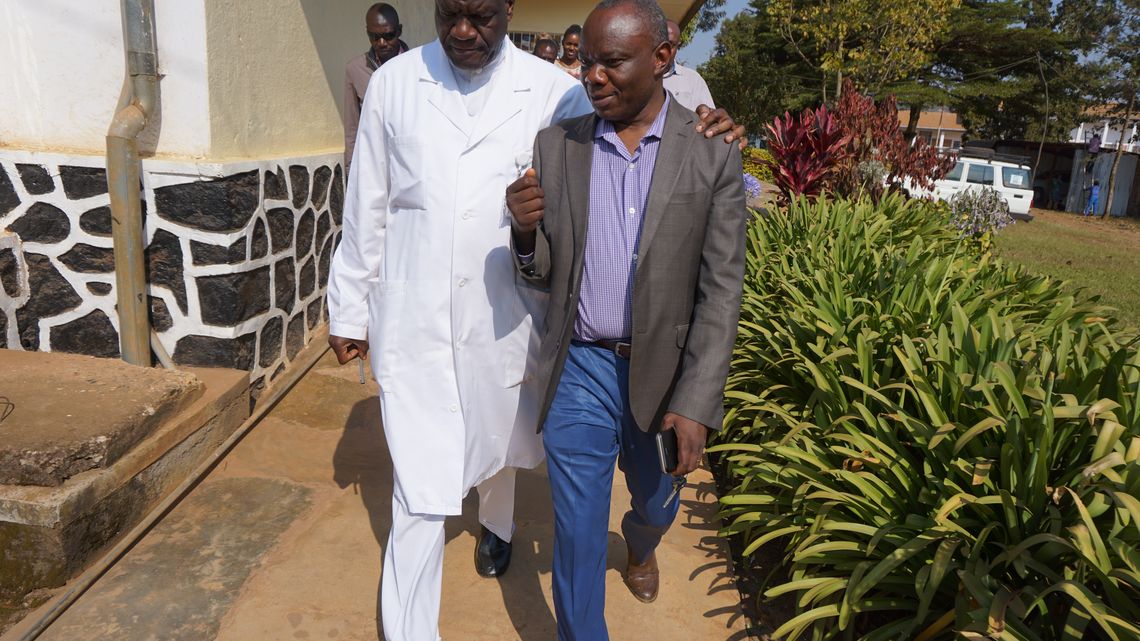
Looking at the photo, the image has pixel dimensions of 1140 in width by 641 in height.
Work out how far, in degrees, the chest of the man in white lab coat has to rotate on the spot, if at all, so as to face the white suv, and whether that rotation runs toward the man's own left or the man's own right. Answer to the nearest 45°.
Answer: approximately 135° to the man's own left

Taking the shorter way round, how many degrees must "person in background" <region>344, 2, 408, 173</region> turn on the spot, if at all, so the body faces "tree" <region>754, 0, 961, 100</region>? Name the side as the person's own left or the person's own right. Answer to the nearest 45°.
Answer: approximately 135° to the person's own left

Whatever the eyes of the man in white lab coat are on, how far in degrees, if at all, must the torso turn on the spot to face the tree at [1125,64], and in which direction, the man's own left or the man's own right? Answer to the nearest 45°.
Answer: approximately 135° to the man's own left

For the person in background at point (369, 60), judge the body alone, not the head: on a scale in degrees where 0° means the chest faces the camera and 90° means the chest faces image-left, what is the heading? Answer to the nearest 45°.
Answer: approximately 0°

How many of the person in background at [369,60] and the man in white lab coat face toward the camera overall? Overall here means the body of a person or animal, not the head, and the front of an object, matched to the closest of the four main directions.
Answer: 2

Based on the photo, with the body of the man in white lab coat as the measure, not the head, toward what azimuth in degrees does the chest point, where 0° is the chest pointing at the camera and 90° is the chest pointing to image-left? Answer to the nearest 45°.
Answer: approximately 0°

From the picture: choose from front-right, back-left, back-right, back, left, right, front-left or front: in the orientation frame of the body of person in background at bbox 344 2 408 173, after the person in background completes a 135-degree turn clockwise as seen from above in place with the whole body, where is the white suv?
right

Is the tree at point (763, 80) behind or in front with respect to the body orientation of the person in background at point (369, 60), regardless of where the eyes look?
behind

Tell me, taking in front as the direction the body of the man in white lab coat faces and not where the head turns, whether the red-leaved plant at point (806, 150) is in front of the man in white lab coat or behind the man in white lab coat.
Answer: behind

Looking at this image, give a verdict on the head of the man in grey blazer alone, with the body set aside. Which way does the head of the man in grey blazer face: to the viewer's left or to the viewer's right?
to the viewer's left
